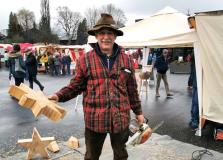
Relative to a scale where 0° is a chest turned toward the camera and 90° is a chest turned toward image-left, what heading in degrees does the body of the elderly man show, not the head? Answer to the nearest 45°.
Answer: approximately 0°

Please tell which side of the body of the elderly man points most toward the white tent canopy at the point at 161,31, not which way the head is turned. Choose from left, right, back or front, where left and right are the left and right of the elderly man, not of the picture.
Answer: back

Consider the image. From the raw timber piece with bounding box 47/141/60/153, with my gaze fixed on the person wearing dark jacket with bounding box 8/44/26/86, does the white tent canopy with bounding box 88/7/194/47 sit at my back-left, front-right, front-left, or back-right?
front-right

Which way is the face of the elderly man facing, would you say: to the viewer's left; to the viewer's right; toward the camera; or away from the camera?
toward the camera

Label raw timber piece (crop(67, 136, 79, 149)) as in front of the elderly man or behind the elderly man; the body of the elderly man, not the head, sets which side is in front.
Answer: behind

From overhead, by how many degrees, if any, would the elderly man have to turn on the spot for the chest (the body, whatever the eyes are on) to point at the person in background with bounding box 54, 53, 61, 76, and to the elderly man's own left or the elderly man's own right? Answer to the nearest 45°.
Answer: approximately 180°

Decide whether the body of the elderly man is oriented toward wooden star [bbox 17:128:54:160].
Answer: no

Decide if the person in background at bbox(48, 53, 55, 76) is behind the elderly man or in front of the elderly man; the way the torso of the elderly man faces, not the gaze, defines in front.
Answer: behind

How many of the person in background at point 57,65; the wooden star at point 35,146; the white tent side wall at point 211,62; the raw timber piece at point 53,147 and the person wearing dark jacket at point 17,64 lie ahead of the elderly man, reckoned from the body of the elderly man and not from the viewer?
0

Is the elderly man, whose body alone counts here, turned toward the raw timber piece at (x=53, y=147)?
no

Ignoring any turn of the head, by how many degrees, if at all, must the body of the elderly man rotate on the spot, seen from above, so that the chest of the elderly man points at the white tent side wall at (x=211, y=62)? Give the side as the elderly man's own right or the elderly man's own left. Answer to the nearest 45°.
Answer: approximately 135° to the elderly man's own left
